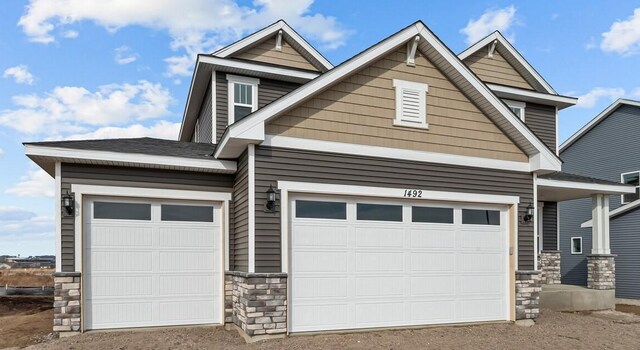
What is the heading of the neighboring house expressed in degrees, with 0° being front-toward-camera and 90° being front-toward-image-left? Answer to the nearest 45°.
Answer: approximately 315°

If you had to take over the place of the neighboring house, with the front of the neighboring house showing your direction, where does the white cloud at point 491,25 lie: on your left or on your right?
on your right

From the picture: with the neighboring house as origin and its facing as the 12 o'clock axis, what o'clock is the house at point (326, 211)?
The house is roughly at 2 o'clock from the neighboring house.
